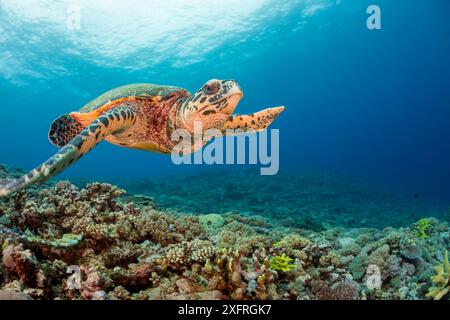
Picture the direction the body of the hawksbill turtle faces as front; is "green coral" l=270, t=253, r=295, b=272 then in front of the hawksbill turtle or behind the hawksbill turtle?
in front

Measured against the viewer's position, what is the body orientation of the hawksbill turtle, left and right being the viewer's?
facing the viewer and to the right of the viewer

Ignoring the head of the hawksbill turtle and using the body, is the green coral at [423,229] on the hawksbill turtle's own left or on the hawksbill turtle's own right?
on the hawksbill turtle's own left

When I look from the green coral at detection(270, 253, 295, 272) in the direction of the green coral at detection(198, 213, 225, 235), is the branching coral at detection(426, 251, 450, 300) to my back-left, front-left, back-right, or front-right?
back-right

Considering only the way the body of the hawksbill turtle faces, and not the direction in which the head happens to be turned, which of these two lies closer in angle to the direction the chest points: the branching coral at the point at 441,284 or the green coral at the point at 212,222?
the branching coral

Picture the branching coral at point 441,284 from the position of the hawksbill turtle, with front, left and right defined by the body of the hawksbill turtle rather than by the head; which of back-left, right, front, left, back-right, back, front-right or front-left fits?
front

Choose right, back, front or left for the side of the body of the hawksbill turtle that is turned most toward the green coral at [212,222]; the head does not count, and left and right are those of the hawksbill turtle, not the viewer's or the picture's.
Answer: left

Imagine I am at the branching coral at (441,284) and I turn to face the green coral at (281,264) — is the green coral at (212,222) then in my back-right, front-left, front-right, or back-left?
front-right
